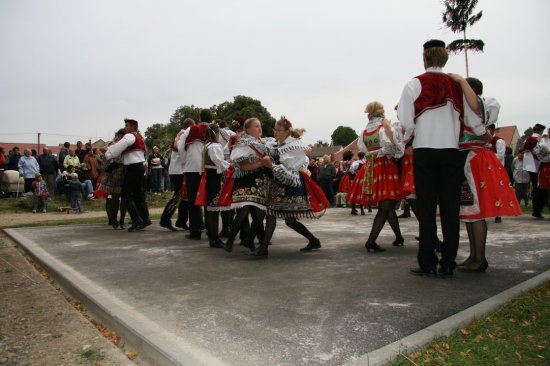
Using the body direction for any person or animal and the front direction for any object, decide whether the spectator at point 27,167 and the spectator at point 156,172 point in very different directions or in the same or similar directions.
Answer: same or similar directions

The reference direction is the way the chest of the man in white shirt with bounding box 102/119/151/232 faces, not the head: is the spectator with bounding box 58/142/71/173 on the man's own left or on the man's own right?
on the man's own right

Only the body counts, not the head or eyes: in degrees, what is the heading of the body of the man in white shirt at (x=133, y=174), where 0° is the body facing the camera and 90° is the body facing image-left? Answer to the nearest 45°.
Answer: approximately 90°

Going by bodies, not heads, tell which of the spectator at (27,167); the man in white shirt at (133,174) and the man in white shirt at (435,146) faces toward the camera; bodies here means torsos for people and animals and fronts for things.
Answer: the spectator

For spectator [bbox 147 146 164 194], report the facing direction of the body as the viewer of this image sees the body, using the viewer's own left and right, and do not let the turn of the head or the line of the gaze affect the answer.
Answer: facing the viewer

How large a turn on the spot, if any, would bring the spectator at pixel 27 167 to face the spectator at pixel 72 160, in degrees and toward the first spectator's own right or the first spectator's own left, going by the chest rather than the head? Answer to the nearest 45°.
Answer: approximately 90° to the first spectator's own left

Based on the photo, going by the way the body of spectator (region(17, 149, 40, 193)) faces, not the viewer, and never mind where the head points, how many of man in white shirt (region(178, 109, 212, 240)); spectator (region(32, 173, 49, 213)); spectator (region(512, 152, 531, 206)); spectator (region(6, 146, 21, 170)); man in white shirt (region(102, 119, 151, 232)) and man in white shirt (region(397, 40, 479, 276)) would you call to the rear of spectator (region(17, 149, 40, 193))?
1

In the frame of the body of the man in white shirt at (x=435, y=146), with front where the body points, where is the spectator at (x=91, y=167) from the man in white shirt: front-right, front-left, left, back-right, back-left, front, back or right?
front-left

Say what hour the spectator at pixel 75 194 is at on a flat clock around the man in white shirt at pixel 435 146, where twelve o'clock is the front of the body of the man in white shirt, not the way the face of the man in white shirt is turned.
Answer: The spectator is roughly at 10 o'clock from the man in white shirt.

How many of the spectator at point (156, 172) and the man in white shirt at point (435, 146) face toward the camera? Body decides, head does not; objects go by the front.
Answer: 1

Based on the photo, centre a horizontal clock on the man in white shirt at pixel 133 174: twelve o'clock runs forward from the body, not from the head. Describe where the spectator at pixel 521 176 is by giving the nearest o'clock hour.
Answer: The spectator is roughly at 6 o'clock from the man in white shirt.

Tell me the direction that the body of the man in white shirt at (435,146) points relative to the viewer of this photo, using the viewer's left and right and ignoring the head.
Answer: facing away from the viewer

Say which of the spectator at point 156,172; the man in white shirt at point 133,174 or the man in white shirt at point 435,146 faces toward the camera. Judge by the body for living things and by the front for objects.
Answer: the spectator

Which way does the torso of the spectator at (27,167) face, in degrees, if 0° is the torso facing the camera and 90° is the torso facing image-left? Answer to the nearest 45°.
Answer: approximately 0°

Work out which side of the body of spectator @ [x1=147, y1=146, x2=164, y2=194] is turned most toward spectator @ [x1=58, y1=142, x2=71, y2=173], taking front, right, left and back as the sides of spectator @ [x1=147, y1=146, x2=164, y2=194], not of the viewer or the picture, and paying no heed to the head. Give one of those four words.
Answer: right
